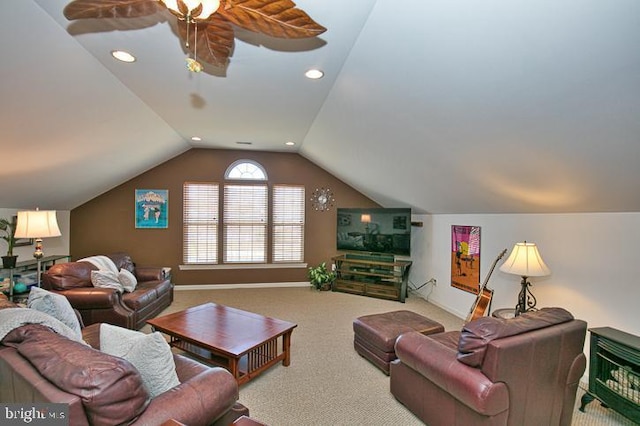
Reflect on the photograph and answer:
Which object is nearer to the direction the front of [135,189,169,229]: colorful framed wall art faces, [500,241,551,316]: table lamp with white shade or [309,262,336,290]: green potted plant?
the table lamp with white shade

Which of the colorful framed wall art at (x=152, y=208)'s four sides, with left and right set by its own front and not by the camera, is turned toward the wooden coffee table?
front

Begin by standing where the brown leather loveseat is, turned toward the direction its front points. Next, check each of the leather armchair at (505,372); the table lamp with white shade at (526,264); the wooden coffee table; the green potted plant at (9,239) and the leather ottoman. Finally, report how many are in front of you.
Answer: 4

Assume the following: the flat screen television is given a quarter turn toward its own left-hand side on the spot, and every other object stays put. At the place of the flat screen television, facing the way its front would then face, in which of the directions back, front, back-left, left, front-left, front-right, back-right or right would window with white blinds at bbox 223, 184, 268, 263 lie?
back-right

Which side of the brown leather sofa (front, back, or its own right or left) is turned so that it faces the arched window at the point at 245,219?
front

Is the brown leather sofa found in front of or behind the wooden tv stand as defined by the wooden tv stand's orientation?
in front

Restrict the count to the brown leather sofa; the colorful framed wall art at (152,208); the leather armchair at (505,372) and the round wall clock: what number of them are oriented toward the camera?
2

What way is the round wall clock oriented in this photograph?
toward the camera

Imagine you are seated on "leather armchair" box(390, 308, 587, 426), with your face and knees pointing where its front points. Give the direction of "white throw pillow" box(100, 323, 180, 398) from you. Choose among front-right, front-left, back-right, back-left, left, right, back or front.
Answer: left

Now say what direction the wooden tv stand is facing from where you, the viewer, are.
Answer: facing the viewer and to the left of the viewer

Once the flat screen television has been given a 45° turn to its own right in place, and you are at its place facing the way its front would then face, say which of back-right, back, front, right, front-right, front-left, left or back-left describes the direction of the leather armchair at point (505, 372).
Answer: left

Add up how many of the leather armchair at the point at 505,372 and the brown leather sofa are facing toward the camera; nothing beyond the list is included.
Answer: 0

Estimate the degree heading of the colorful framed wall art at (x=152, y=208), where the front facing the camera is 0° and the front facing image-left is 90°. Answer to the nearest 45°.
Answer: approximately 0°

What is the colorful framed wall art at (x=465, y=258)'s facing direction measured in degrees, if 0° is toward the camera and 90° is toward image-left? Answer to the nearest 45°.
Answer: approximately 45°

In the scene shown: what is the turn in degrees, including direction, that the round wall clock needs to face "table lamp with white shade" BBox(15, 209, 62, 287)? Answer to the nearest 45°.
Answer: approximately 45° to its right

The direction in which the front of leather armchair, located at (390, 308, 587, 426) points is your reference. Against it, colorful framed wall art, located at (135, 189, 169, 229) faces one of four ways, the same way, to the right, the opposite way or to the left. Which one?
the opposite way

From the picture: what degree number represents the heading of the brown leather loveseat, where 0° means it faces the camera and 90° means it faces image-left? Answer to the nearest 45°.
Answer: approximately 315°

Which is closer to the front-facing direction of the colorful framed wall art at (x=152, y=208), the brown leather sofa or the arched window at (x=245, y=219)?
the brown leather sofa
